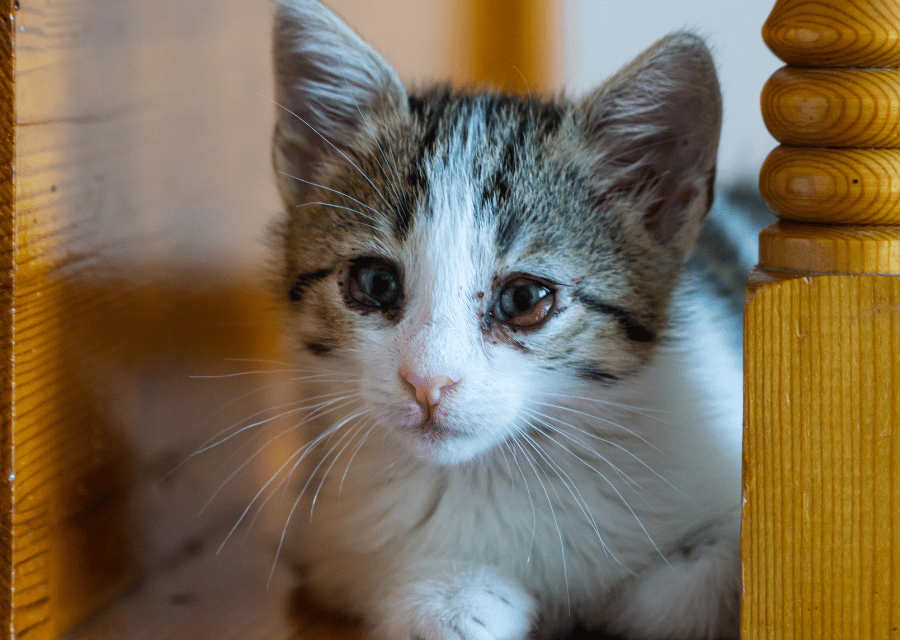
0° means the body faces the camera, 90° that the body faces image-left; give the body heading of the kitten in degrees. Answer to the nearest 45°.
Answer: approximately 45°
